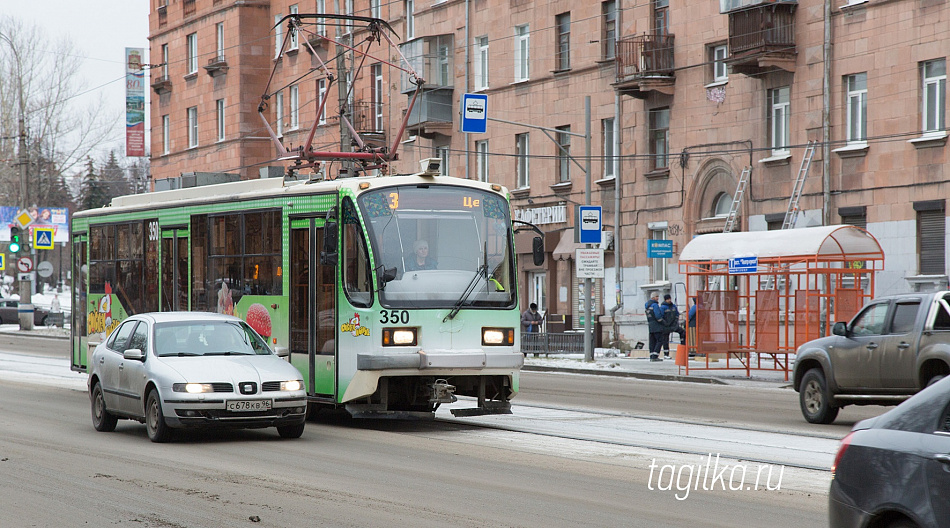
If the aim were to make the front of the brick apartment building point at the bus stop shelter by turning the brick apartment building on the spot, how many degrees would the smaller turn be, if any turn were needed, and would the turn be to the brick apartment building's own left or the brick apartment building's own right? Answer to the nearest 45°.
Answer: approximately 45° to the brick apartment building's own left

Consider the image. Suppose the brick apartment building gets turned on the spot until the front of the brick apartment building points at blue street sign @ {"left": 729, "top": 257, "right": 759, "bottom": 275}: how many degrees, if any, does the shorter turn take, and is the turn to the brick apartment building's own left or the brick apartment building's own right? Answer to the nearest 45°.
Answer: approximately 45° to the brick apartment building's own left

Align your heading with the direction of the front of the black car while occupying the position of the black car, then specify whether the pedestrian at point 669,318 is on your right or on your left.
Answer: on your left

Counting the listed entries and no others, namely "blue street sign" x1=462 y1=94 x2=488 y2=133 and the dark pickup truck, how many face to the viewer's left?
1

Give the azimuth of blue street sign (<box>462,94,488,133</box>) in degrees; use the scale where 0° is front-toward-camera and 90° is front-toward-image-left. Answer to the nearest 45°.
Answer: approximately 0°

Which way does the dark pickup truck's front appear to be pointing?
to the viewer's left

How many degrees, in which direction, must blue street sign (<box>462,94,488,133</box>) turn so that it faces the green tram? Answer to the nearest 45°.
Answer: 0° — it already faces it
